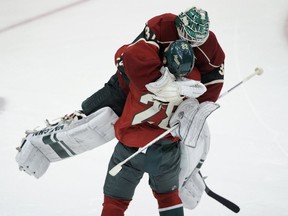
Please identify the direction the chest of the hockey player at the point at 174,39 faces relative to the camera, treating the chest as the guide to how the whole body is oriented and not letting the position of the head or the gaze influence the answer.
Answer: toward the camera
